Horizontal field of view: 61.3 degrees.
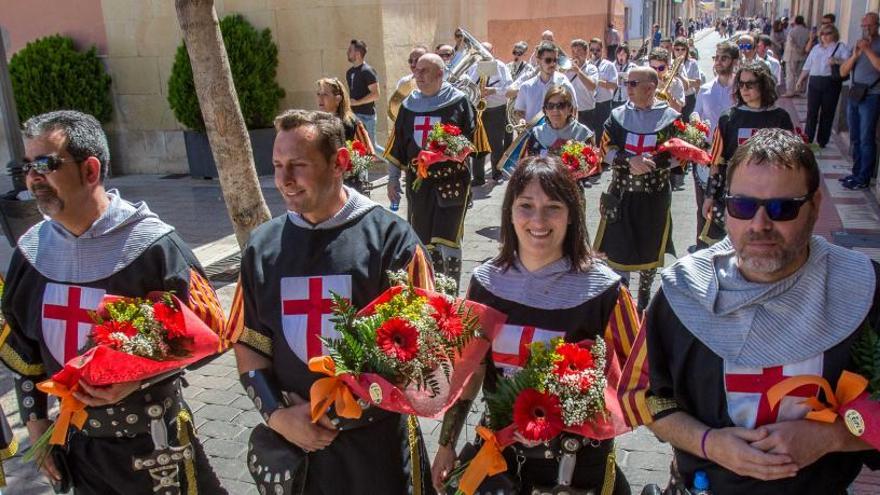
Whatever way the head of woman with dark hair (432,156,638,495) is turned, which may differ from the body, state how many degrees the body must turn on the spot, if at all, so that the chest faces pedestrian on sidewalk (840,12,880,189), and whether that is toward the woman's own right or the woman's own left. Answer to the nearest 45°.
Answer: approximately 135° to the woman's own left

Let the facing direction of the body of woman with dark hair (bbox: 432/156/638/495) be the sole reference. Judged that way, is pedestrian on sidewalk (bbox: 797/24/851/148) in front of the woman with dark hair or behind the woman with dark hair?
behind

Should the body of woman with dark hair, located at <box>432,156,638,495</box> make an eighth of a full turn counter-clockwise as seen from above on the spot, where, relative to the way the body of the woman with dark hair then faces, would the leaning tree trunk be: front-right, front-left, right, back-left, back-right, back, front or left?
back

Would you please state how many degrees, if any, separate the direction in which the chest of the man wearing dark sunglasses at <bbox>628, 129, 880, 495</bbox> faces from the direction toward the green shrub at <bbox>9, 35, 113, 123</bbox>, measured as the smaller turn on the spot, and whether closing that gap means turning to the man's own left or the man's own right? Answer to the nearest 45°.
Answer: approximately 135° to the man's own right

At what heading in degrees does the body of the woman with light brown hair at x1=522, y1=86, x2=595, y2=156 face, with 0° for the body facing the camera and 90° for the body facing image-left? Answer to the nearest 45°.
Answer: approximately 0°

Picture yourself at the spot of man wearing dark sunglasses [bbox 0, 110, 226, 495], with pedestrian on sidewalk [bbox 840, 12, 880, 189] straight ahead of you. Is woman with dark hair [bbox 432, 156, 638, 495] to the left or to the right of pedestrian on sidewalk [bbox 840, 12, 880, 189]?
right

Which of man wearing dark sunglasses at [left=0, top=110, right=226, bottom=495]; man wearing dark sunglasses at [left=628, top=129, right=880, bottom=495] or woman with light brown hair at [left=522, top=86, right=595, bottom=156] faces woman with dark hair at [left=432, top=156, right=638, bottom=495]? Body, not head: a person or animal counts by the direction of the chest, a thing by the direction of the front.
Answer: woman with light brown hair at [left=522, top=86, right=595, bottom=156]

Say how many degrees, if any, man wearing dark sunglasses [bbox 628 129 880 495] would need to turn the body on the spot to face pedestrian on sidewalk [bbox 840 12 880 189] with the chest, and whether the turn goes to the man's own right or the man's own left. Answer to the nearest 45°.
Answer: approximately 180°

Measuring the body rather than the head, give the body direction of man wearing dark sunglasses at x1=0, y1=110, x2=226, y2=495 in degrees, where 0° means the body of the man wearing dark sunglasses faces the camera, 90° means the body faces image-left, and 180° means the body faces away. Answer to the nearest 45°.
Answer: approximately 45°

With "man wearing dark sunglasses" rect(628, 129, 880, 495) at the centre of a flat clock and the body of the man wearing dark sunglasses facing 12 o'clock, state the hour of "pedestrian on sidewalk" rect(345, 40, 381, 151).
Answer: The pedestrian on sidewalk is roughly at 5 o'clock from the man wearing dark sunglasses.
